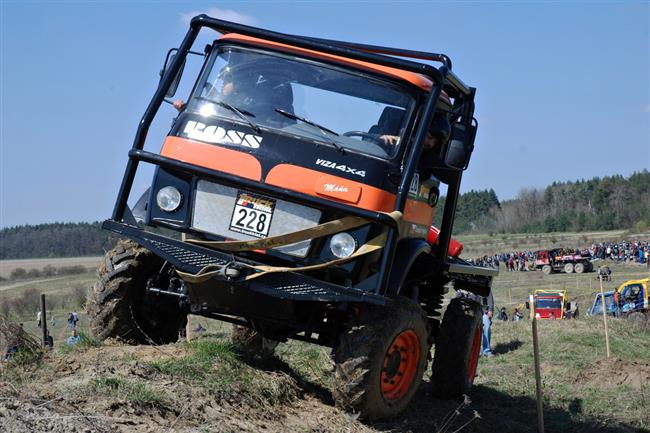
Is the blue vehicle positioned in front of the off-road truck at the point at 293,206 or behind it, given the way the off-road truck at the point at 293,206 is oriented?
behind

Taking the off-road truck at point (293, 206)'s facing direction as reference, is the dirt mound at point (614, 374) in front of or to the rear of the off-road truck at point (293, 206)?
to the rear

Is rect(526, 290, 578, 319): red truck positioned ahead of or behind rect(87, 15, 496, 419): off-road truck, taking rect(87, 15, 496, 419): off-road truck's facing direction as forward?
behind

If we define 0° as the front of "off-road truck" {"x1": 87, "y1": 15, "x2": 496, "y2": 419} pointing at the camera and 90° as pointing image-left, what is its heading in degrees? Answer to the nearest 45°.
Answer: approximately 45°
